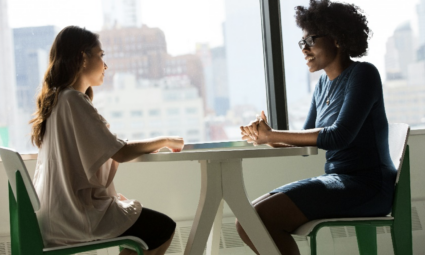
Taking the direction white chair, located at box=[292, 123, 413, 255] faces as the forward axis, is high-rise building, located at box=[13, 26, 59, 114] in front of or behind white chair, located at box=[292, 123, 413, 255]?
in front

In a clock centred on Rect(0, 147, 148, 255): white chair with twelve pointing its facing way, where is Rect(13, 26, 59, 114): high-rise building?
The high-rise building is roughly at 9 o'clock from the white chair.

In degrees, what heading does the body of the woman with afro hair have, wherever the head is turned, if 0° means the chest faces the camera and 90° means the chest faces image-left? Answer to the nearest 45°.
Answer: approximately 90°

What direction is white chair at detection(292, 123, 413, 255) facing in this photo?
to the viewer's left

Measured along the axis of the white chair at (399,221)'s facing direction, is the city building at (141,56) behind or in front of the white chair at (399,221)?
in front

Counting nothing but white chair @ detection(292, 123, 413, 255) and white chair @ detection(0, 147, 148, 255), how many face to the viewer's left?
1

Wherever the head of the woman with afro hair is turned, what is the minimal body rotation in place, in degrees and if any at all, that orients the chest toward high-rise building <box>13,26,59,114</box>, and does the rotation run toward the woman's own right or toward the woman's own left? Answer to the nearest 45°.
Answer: approximately 45° to the woman's own right

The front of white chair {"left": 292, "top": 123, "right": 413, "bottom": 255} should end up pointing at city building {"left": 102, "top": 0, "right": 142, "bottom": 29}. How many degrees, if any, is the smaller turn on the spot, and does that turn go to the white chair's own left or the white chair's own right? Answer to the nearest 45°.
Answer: approximately 45° to the white chair's own right

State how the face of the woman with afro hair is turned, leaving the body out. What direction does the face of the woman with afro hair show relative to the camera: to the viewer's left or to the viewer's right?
to the viewer's left

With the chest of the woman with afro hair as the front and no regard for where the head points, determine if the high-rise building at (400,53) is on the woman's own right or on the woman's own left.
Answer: on the woman's own right

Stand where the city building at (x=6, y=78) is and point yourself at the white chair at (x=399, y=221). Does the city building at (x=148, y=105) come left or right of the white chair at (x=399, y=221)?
left

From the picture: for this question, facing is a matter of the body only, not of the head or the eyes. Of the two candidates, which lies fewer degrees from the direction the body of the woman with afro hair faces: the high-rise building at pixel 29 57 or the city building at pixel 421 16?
the high-rise building

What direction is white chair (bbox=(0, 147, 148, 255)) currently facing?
to the viewer's right

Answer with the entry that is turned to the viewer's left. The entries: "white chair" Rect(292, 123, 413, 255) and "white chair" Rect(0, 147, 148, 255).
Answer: "white chair" Rect(292, 123, 413, 255)
